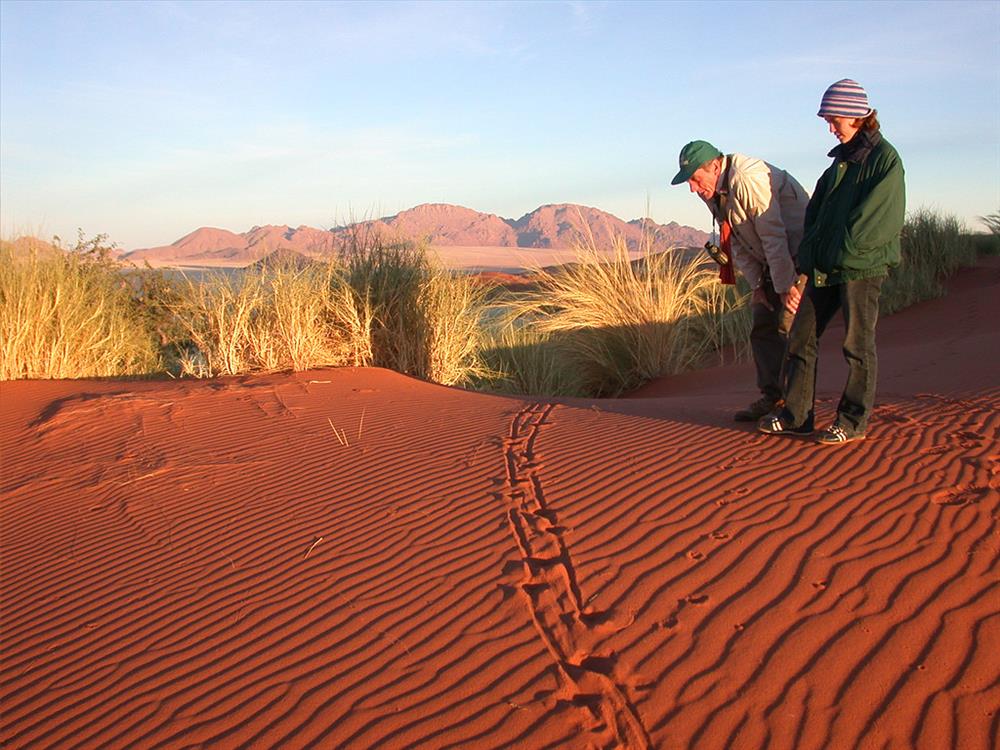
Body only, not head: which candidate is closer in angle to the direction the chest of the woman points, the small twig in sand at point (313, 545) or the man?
the small twig in sand

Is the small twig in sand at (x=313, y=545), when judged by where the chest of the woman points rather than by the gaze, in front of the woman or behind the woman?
in front

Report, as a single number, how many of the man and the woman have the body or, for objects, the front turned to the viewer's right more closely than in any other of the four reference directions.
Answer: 0

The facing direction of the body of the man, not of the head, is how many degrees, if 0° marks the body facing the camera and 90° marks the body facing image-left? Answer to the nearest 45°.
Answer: approximately 90°

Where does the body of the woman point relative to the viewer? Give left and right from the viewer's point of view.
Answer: facing the viewer and to the left of the viewer

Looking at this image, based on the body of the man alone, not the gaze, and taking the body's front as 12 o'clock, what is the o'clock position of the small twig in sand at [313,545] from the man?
The small twig in sand is roughly at 11 o'clock from the man.

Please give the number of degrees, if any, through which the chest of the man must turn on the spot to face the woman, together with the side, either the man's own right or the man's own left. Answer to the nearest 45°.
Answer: approximately 135° to the man's own left
